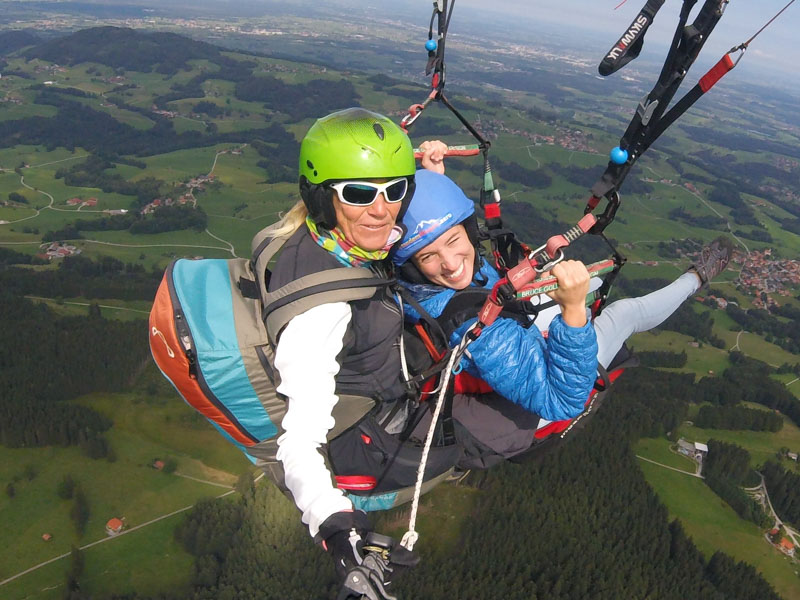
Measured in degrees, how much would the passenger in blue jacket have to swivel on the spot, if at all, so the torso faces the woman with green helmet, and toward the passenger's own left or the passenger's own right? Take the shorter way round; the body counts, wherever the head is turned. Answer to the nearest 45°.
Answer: approximately 135° to the passenger's own right
